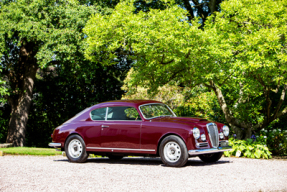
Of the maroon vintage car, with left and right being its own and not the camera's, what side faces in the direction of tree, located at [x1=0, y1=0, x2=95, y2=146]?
back

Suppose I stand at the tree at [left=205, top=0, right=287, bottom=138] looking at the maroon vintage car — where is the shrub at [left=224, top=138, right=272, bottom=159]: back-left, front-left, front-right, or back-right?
front-left

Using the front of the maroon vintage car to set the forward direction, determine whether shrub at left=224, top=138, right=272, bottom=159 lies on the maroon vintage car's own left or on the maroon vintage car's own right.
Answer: on the maroon vintage car's own left

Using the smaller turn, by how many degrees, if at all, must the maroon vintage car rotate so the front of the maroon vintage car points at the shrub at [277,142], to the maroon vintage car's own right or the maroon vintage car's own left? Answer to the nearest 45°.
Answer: approximately 90° to the maroon vintage car's own left

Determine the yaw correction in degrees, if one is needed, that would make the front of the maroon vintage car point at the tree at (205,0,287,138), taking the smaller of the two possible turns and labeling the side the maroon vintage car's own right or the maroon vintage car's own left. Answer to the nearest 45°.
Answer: approximately 90° to the maroon vintage car's own left

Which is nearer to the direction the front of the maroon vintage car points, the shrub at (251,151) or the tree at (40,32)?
the shrub

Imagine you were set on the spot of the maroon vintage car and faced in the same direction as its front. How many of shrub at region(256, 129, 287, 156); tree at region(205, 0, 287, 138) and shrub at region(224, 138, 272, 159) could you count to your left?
3
